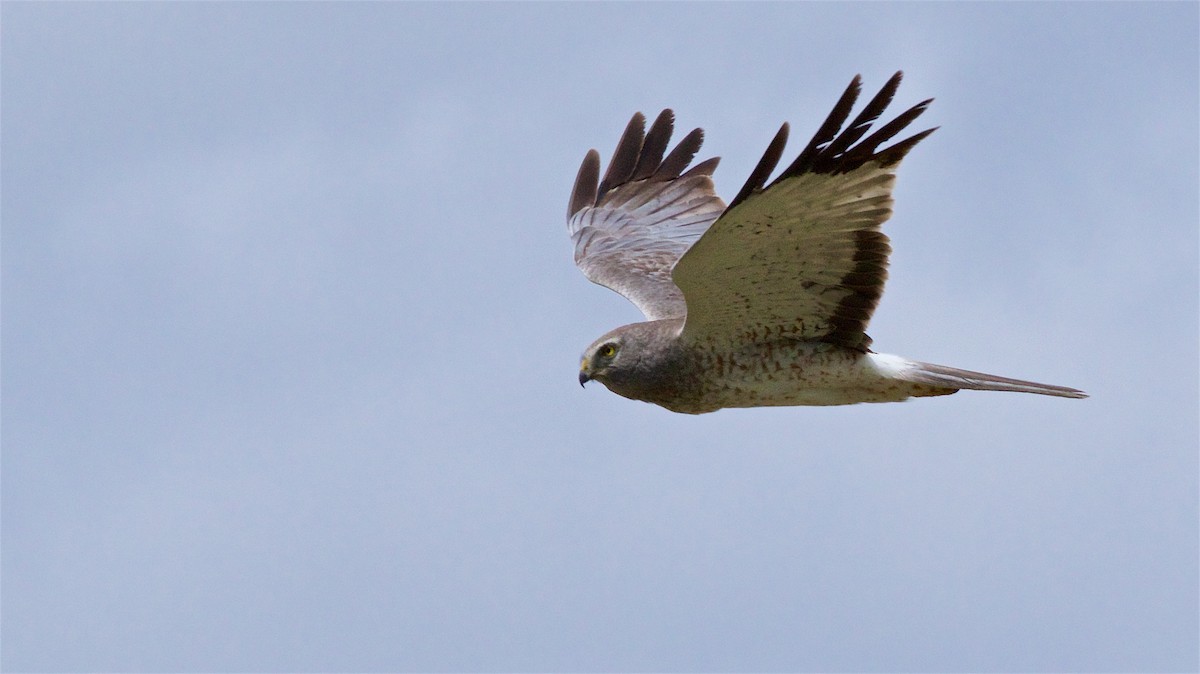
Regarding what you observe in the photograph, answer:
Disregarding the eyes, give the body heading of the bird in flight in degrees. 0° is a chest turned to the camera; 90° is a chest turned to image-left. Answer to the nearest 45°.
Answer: approximately 90°
